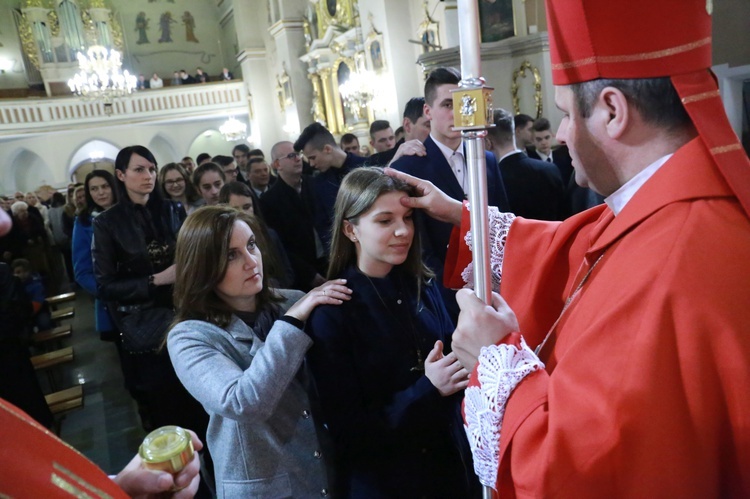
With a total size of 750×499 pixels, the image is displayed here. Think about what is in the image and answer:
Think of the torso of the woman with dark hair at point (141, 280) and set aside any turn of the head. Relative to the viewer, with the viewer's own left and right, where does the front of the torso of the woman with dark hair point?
facing the viewer and to the right of the viewer

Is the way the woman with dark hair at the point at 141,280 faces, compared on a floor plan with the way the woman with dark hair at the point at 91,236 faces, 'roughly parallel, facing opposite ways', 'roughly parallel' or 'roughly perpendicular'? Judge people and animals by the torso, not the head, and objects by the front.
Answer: roughly parallel

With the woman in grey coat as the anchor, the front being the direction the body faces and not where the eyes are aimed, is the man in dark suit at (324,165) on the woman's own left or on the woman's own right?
on the woman's own left

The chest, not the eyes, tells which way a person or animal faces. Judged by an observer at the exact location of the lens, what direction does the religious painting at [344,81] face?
facing the viewer

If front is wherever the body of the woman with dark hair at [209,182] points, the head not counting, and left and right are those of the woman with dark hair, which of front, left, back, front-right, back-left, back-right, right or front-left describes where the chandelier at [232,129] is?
back-left

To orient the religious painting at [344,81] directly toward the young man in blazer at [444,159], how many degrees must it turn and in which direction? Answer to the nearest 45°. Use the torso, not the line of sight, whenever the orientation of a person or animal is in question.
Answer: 0° — it already faces them

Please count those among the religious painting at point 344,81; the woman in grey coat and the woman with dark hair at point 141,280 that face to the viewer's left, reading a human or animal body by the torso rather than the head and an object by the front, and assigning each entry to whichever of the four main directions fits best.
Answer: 0

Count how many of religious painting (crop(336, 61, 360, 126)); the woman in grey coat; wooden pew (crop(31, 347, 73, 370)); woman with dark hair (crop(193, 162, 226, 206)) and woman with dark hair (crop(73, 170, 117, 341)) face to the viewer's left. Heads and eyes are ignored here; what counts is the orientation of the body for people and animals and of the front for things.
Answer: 0

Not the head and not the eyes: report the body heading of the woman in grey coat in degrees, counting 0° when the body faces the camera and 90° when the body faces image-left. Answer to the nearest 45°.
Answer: approximately 315°

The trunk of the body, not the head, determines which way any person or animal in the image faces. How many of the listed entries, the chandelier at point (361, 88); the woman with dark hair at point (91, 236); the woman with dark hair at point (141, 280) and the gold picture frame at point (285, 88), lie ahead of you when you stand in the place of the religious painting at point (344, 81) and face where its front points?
3
